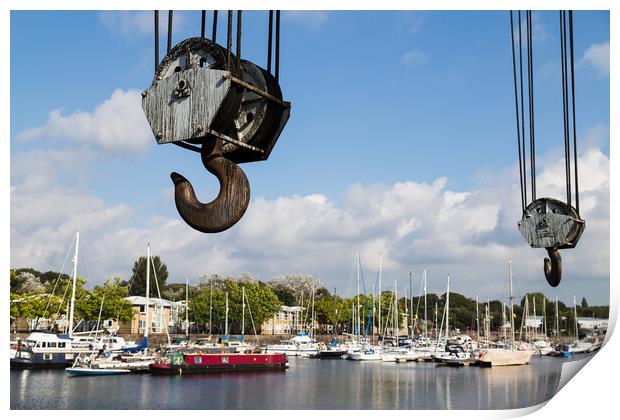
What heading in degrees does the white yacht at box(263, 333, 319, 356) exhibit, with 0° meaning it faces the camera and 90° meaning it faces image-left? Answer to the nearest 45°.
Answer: approximately 90°

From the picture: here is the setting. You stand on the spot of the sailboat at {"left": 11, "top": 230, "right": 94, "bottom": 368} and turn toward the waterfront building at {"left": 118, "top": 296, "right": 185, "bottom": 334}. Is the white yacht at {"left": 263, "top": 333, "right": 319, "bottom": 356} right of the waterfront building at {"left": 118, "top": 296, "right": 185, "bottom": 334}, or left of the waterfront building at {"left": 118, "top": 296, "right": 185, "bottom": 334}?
right

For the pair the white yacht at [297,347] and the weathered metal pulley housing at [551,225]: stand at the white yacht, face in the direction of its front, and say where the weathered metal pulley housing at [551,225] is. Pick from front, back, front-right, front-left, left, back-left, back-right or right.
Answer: left
